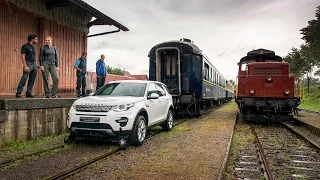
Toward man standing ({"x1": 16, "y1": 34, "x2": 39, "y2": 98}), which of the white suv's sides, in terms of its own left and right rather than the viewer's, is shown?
right

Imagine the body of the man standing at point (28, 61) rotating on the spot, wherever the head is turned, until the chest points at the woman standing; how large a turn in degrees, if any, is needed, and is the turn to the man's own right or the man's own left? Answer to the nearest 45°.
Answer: approximately 90° to the man's own left

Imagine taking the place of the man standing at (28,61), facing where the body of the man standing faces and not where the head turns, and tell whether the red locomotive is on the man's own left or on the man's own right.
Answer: on the man's own left

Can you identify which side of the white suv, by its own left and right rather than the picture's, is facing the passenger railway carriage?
back

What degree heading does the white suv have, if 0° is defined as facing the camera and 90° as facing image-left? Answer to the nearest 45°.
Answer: approximately 45°

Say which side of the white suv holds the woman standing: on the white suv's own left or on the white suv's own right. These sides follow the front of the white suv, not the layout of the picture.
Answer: on the white suv's own right

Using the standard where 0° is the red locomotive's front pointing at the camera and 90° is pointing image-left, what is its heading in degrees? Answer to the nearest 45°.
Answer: approximately 0°

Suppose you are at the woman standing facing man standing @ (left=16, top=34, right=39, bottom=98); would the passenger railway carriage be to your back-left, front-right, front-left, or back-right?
back-right

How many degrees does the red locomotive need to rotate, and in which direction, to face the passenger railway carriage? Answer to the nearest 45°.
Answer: approximately 90° to its right

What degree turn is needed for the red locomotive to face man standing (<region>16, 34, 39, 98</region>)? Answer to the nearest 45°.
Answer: approximately 45° to its right

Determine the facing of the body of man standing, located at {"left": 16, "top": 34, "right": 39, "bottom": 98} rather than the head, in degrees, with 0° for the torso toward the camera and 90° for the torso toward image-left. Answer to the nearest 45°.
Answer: approximately 315°
